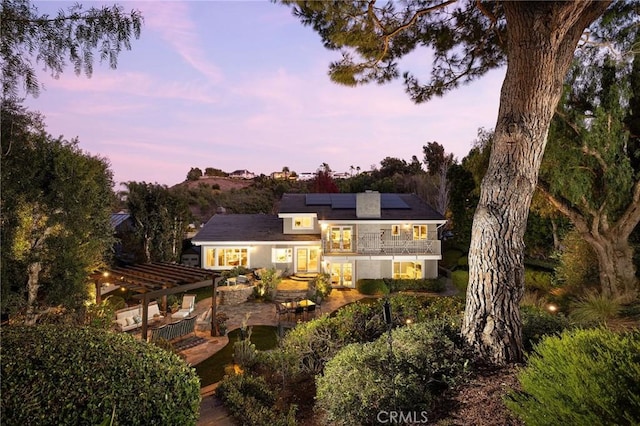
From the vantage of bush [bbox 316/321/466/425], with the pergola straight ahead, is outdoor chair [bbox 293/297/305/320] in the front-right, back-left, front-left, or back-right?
front-right

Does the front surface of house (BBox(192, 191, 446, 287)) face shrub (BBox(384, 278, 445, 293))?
no

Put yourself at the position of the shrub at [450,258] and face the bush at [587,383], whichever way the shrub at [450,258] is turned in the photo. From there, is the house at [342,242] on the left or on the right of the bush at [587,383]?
right

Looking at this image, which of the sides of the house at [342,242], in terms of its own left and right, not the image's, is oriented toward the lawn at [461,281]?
left

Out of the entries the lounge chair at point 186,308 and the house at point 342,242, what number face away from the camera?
0

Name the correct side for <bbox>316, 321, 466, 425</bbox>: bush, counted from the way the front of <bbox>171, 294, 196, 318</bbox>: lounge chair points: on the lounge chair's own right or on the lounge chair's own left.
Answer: on the lounge chair's own left

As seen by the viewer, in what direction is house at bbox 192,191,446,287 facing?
toward the camera

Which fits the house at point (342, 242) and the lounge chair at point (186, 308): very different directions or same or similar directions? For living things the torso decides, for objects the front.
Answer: same or similar directions

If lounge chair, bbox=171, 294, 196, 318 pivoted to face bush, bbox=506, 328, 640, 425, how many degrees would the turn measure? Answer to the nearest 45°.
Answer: approximately 45° to its left

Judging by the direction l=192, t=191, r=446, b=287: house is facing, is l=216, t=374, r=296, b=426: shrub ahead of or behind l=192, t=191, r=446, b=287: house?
ahead

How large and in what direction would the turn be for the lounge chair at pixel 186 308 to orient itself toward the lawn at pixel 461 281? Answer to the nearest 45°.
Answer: approximately 135° to its left

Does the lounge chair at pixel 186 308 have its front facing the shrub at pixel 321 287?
no

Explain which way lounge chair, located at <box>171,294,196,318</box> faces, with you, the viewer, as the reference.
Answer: facing the viewer and to the left of the viewer

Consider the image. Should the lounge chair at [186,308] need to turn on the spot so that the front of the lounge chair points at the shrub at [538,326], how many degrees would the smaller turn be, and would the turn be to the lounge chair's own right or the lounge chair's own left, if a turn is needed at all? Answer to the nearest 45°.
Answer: approximately 90° to the lounge chair's own left

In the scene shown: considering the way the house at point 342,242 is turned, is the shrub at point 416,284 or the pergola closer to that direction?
the pergola

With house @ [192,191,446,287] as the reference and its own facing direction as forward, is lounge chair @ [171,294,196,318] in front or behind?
in front

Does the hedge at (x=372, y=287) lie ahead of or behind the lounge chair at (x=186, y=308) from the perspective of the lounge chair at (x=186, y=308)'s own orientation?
behind

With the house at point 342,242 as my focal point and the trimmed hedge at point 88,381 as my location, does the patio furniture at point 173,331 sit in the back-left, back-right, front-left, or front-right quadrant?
front-left

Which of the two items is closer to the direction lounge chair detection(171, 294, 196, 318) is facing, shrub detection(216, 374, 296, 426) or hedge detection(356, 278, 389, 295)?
the shrub
